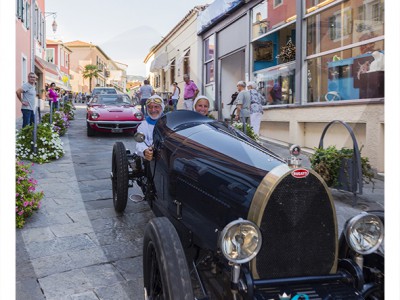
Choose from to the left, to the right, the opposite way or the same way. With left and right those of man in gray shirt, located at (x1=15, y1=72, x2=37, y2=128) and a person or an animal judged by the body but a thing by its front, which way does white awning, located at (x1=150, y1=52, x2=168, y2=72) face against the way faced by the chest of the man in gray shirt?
to the right

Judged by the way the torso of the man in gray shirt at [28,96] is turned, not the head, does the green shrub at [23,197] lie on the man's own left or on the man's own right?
on the man's own right

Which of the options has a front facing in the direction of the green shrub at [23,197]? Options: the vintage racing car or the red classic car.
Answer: the red classic car

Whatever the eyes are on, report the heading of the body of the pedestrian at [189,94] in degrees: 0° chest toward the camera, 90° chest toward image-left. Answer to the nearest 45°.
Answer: approximately 45°

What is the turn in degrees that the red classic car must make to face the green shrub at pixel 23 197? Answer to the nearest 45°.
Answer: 0° — it already faces it

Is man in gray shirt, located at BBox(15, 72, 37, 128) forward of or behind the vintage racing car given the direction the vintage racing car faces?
behind

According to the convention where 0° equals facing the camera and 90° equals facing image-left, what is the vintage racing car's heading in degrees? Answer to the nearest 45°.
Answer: approximately 315°

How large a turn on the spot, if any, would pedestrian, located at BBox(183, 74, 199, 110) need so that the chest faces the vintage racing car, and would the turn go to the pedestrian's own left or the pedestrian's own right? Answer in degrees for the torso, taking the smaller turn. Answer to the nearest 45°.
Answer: approximately 45° to the pedestrian's own left
